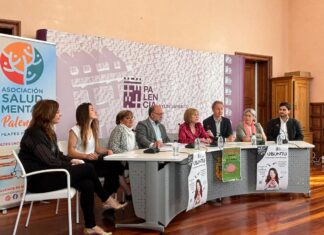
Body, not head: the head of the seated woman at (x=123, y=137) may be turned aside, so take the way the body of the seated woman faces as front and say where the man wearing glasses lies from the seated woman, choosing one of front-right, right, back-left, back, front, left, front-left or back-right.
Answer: left

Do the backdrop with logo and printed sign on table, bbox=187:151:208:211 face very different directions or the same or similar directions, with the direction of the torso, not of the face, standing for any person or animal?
same or similar directions

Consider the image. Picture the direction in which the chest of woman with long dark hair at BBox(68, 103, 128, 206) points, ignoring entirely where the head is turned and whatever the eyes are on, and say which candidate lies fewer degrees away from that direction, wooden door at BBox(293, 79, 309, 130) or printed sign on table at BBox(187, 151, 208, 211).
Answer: the printed sign on table

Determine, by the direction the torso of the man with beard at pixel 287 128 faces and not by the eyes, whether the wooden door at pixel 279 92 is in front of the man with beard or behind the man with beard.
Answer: behind

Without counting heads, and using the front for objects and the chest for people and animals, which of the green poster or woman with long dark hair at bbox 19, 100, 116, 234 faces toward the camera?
the green poster

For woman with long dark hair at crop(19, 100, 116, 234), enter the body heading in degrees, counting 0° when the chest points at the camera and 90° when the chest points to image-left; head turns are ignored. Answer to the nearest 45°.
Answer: approximately 270°

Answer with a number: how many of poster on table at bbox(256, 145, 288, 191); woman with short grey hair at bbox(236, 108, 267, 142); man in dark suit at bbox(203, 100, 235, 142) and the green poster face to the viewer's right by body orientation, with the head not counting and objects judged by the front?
0

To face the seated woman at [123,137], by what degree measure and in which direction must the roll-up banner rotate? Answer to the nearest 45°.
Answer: approximately 45° to its left

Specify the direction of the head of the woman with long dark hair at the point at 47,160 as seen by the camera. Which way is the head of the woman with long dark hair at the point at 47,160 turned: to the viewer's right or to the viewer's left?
to the viewer's right

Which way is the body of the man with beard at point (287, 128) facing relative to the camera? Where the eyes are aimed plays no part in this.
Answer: toward the camera

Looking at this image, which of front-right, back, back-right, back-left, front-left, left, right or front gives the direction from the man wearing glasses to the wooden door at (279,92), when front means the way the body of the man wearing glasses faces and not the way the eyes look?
left

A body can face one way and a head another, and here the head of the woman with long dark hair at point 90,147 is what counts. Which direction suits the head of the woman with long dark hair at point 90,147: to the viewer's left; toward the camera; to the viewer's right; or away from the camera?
to the viewer's right

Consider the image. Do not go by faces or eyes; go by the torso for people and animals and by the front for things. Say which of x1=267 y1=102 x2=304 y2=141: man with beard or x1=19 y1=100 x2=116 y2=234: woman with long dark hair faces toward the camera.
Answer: the man with beard
